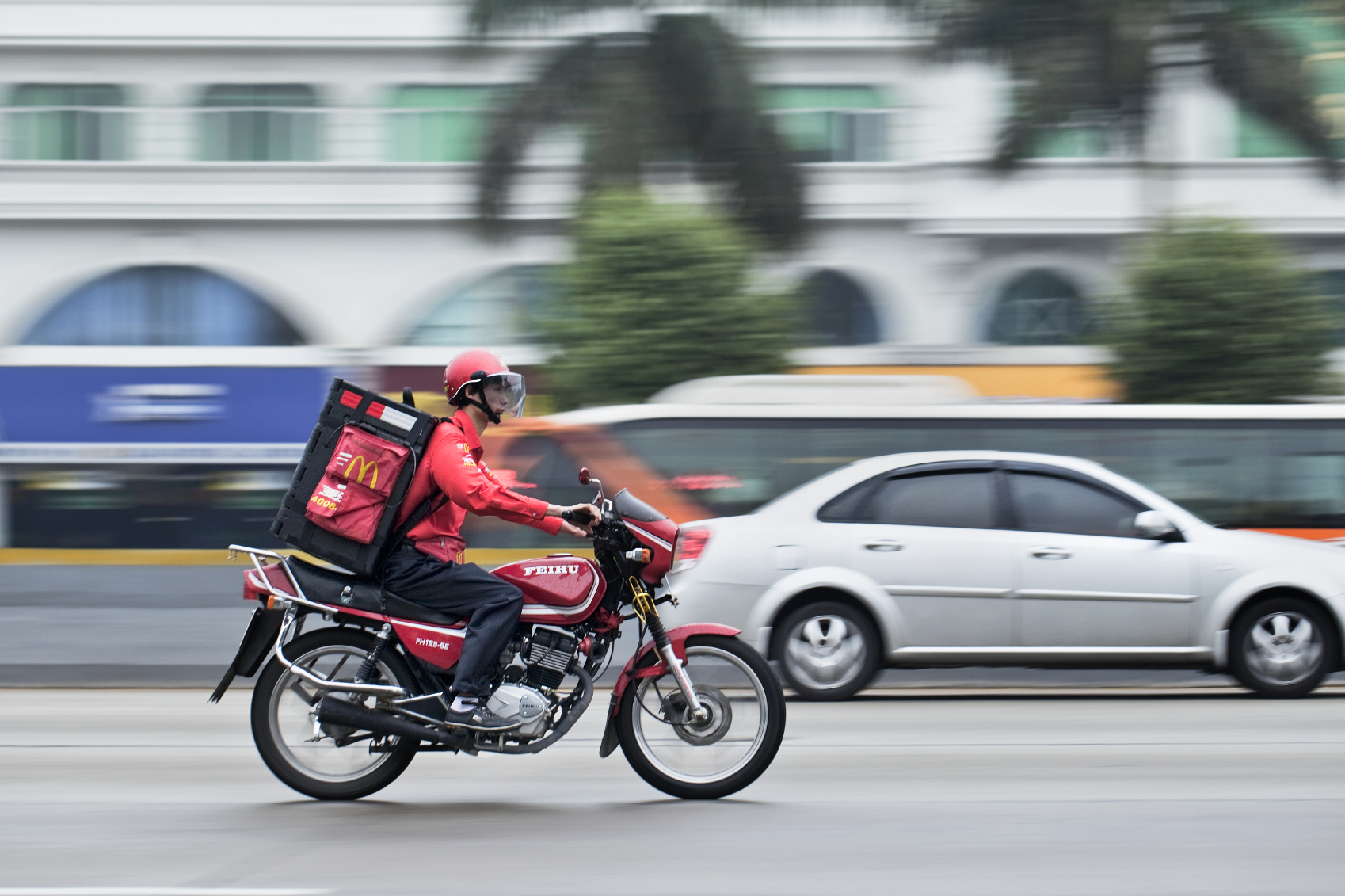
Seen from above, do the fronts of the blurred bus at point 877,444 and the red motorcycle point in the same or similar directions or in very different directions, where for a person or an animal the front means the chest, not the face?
very different directions

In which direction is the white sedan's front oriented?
to the viewer's right

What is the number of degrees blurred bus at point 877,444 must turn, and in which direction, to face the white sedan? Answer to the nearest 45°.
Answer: approximately 90° to its left

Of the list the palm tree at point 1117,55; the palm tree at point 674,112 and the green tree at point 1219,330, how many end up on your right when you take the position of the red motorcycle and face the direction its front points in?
0

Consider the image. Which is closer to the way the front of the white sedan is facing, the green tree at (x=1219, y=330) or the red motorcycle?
the green tree

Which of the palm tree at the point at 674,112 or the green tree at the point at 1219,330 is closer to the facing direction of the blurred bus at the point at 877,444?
the palm tree

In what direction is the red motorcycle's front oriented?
to the viewer's right

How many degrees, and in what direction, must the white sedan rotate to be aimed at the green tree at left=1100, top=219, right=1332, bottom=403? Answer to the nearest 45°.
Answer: approximately 90° to its left

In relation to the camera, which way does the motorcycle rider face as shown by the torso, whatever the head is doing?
to the viewer's right

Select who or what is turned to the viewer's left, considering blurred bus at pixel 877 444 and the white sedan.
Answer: the blurred bus

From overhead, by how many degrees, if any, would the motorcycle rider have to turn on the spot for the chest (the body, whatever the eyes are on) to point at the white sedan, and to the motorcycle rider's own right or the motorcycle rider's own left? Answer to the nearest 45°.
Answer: approximately 45° to the motorcycle rider's own left

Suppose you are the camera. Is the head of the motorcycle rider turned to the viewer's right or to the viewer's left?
to the viewer's right

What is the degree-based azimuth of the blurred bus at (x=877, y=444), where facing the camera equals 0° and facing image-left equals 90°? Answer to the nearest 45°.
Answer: approximately 90°

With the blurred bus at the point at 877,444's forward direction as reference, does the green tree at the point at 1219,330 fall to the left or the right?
on its right
